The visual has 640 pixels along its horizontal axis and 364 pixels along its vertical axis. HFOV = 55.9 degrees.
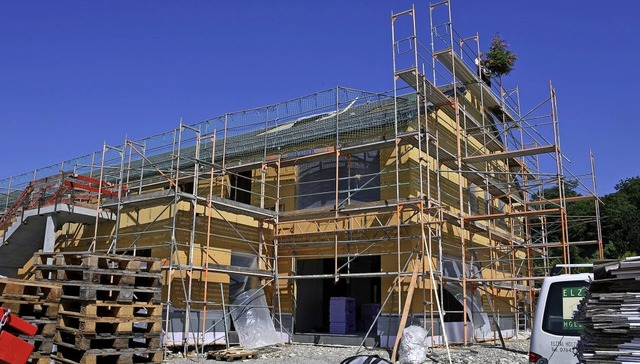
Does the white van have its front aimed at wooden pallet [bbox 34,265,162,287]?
no

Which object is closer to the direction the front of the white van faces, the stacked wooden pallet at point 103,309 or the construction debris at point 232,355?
the construction debris
